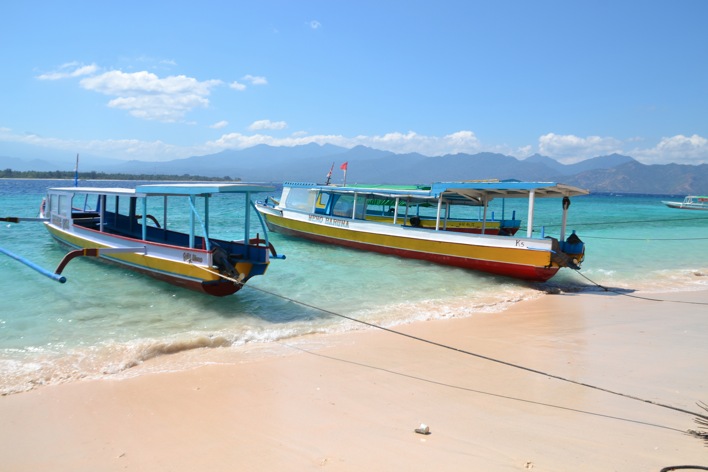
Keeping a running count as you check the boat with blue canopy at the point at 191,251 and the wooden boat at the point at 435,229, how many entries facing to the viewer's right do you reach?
0

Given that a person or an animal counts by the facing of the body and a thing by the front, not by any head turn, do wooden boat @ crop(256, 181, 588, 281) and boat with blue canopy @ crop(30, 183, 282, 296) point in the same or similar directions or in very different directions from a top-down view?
same or similar directions

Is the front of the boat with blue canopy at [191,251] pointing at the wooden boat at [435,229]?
no

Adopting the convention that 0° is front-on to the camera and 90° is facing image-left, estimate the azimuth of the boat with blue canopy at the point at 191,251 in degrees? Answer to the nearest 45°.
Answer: approximately 135°

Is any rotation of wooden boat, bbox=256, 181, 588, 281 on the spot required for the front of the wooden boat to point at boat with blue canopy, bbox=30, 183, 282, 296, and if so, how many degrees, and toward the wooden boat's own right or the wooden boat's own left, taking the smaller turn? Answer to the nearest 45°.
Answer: approximately 90° to the wooden boat's own left

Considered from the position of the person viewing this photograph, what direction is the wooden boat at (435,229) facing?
facing away from the viewer and to the left of the viewer
